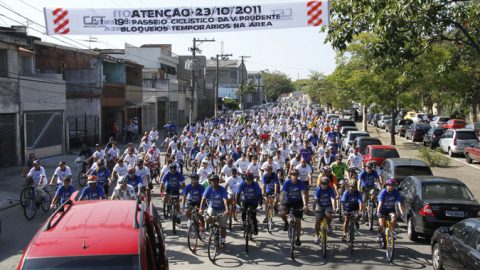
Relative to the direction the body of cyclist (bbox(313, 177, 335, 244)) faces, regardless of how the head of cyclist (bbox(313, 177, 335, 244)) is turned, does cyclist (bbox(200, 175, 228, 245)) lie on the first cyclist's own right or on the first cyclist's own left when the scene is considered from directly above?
on the first cyclist's own right

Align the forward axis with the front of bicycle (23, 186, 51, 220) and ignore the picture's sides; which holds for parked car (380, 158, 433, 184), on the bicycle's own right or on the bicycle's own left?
on the bicycle's own left

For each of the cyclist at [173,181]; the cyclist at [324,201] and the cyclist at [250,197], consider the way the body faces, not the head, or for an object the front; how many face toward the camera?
3

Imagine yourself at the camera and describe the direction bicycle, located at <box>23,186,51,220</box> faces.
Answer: facing the viewer and to the left of the viewer

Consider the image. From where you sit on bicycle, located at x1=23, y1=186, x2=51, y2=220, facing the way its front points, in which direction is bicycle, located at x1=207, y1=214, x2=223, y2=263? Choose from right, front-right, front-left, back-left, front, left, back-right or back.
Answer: left

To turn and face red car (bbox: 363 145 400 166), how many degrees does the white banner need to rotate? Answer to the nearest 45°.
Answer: approximately 135° to its left

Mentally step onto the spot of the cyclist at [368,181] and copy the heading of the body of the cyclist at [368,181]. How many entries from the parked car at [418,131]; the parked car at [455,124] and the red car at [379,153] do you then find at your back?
3

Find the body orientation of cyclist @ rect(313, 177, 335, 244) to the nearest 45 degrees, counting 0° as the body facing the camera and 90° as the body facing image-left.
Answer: approximately 0°

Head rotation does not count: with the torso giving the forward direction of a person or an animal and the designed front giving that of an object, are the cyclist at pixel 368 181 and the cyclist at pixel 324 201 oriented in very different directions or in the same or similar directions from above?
same or similar directions

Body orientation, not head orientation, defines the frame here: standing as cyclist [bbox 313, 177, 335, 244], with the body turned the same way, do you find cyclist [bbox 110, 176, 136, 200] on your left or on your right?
on your right

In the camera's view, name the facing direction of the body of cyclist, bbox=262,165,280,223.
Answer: toward the camera

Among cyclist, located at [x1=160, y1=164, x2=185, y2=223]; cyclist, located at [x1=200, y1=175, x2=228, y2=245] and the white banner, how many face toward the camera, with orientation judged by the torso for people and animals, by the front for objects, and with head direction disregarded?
3

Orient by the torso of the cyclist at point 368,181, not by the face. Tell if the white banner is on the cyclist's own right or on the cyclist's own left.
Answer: on the cyclist's own right

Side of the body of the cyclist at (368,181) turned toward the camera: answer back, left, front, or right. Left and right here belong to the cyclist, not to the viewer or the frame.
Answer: front

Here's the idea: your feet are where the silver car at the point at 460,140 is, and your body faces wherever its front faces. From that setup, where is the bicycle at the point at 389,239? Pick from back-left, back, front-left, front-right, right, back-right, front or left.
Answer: back-left

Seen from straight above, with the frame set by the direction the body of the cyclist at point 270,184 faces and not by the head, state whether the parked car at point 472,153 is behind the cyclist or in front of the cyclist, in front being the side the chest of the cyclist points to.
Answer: behind

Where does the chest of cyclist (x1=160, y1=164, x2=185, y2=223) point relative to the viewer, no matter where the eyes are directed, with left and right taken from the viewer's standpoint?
facing the viewer

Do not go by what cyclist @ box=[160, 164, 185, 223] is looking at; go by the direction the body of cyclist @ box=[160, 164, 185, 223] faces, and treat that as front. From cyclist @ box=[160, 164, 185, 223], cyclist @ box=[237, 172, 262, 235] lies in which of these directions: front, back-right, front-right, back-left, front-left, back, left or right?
front-left

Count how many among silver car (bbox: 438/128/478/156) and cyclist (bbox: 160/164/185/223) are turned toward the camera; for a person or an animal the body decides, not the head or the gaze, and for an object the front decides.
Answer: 1
